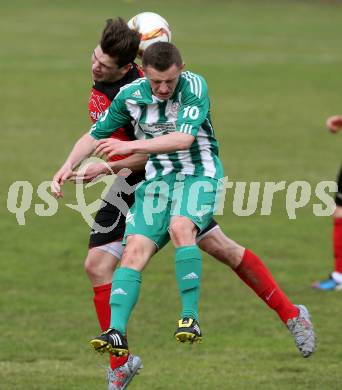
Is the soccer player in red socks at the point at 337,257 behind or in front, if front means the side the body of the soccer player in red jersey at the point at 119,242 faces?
behind

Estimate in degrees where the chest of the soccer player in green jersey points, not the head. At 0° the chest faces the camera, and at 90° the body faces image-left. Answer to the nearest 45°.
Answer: approximately 0°
